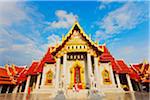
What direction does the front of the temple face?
toward the camera
